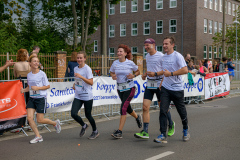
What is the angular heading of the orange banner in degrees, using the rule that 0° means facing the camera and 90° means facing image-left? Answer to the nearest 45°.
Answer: approximately 0°

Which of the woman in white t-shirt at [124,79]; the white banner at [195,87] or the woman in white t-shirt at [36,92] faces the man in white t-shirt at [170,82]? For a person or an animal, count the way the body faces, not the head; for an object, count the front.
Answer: the white banner

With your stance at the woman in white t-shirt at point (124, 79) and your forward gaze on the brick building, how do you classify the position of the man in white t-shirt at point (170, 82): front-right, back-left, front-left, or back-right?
back-right

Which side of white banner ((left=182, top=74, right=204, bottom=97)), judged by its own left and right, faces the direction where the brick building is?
back

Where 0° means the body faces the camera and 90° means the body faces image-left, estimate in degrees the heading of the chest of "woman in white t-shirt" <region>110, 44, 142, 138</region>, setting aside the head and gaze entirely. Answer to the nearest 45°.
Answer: approximately 45°

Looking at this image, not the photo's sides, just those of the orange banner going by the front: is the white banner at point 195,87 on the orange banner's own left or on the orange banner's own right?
on the orange banner's own left

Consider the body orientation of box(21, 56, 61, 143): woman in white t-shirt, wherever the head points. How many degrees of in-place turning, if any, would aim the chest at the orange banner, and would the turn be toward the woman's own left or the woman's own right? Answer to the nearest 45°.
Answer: approximately 90° to the woman's own right

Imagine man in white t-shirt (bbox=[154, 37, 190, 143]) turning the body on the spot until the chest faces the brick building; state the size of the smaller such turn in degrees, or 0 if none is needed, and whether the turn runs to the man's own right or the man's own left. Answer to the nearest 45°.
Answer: approximately 135° to the man's own right

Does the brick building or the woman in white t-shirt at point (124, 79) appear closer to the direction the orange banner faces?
the woman in white t-shirt

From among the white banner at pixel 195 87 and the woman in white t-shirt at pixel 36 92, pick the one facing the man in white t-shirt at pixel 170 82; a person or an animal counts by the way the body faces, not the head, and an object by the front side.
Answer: the white banner
